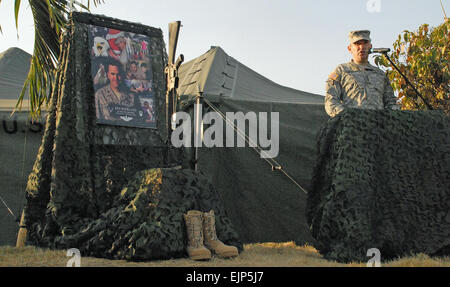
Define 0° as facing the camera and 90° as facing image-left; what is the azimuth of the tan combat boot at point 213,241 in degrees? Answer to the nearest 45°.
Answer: approximately 315°

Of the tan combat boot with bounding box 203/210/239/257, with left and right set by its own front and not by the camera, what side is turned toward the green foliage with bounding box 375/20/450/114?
left

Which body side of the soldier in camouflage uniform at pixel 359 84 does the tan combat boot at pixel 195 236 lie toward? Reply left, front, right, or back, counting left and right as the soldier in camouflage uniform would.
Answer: right

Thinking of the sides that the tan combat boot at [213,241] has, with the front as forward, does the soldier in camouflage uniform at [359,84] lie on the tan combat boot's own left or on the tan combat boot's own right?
on the tan combat boot's own left
